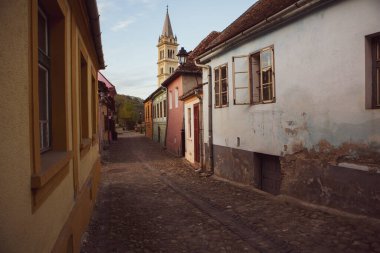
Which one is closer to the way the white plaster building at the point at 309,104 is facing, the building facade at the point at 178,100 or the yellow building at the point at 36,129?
the yellow building

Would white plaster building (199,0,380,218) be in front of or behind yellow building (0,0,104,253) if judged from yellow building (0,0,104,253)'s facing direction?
in front

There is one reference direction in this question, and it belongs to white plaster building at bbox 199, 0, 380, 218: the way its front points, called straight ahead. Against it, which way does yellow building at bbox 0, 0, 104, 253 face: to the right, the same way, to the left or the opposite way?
the opposite way

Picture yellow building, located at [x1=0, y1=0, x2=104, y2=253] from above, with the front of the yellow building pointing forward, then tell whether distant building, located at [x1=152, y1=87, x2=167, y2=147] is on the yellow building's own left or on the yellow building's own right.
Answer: on the yellow building's own left

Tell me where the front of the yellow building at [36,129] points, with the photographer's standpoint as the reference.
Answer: facing to the right of the viewer

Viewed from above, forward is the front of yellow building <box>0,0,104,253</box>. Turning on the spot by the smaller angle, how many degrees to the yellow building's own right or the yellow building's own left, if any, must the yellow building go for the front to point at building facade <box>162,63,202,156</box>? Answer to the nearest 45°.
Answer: approximately 45° to the yellow building's own left

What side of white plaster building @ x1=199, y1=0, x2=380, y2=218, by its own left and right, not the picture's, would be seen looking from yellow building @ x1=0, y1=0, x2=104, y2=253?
front

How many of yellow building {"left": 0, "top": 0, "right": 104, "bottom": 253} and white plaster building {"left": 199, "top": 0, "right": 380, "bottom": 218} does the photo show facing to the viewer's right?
1
